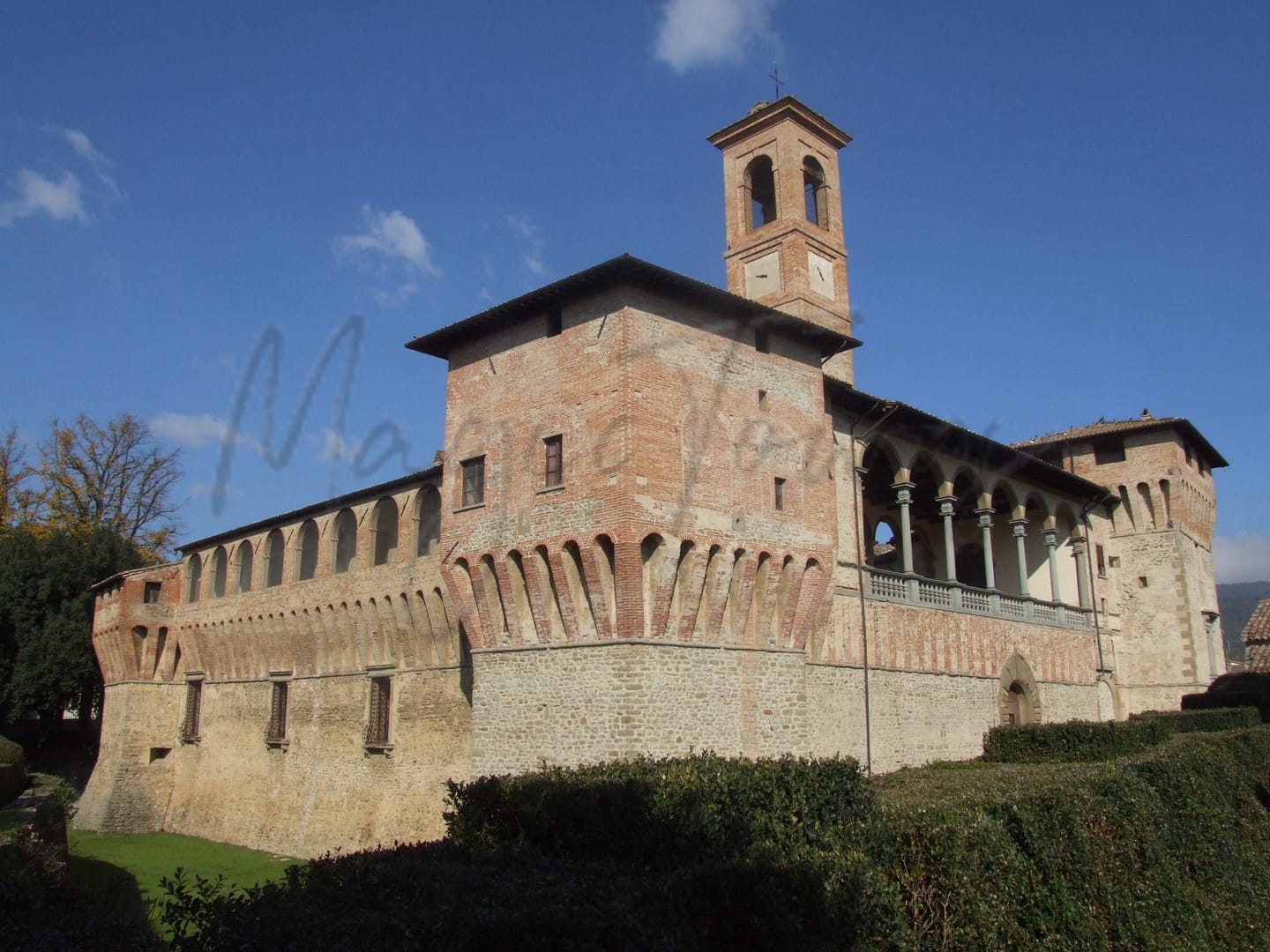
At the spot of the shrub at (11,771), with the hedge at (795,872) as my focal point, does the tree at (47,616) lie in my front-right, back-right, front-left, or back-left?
back-left

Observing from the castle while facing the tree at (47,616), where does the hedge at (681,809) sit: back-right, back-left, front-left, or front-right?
back-left

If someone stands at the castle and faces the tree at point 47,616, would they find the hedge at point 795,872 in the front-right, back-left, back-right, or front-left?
back-left
